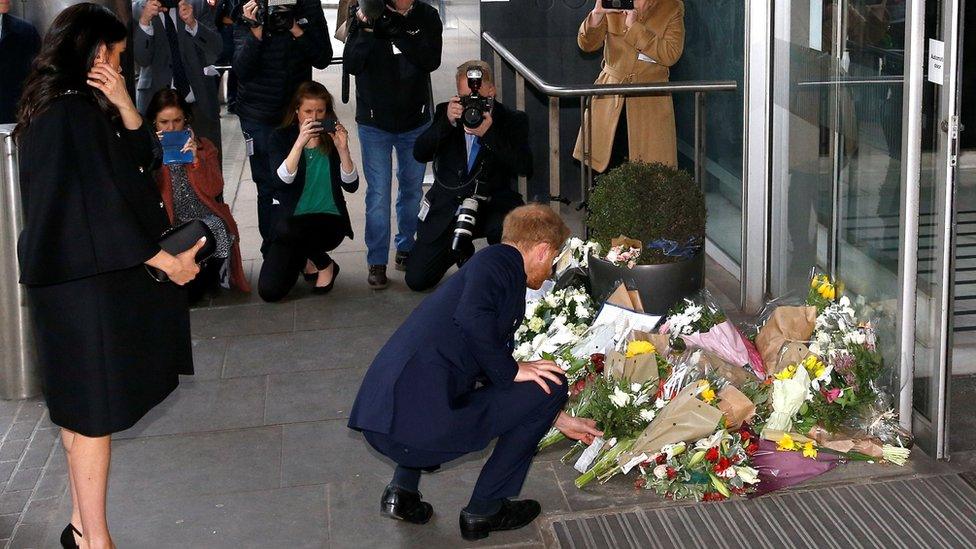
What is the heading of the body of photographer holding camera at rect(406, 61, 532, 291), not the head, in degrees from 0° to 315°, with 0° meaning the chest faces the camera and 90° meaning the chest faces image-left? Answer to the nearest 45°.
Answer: approximately 0°

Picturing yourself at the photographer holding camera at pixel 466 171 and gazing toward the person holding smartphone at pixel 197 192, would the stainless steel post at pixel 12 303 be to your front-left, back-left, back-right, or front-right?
front-left

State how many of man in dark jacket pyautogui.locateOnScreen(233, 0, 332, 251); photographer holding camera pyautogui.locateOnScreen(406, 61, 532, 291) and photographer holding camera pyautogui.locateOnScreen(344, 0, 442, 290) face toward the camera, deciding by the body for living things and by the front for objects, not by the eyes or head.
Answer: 3

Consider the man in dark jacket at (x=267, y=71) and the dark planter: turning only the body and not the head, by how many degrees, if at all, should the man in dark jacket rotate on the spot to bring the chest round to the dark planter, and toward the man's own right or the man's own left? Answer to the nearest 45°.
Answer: approximately 45° to the man's own left

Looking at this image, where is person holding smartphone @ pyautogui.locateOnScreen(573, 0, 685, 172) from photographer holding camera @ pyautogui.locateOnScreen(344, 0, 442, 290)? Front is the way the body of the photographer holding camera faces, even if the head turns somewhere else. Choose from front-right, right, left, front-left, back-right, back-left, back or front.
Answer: left

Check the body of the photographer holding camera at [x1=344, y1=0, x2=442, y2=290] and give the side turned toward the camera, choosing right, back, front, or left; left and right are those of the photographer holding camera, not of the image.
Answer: front

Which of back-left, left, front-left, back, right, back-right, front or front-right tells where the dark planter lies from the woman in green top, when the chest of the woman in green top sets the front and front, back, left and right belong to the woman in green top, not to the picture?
front-left

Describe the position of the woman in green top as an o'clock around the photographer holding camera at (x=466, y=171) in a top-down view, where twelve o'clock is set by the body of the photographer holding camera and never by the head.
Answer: The woman in green top is roughly at 3 o'clock from the photographer holding camera.

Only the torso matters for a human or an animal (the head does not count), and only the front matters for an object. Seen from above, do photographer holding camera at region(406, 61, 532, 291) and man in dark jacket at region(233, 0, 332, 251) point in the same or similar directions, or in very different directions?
same or similar directions

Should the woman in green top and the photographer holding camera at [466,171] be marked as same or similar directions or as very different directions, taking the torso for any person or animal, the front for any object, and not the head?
same or similar directions

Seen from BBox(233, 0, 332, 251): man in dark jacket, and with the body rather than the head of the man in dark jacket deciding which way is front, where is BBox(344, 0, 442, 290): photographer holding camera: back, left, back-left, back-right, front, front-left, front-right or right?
left

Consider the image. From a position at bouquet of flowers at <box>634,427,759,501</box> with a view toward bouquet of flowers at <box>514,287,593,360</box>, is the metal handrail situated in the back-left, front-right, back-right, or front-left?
front-right

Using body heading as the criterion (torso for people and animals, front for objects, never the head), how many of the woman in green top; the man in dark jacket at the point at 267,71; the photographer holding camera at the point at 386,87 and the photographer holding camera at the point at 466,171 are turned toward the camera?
4

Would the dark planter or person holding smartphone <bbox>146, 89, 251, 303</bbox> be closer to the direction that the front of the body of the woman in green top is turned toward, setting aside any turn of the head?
the dark planter

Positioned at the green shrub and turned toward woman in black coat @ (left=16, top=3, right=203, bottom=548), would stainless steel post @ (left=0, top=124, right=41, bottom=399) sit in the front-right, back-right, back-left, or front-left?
front-right
